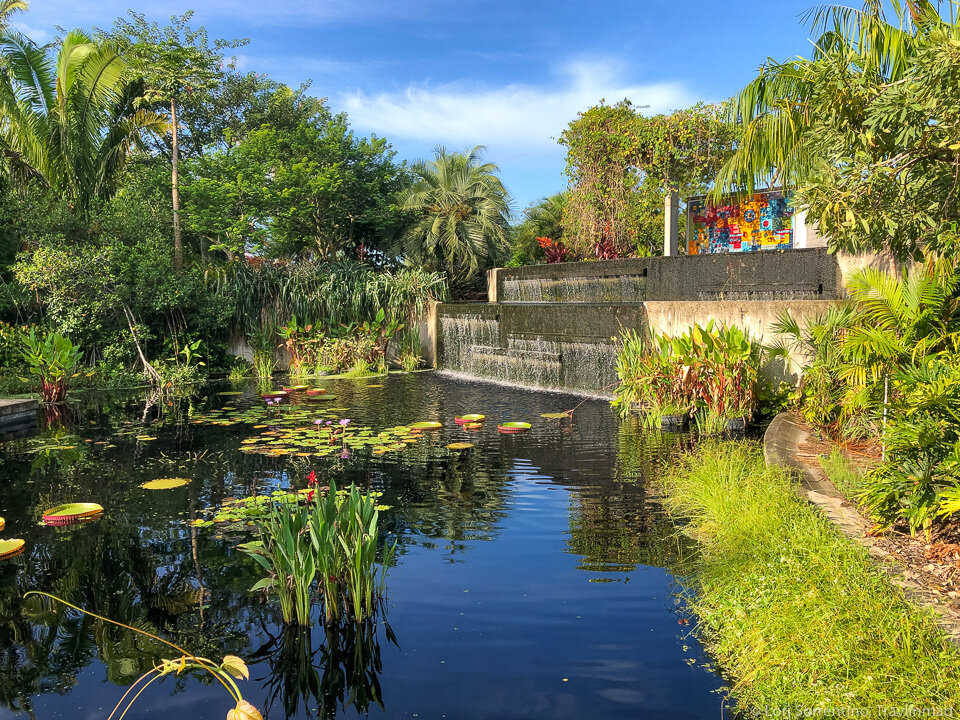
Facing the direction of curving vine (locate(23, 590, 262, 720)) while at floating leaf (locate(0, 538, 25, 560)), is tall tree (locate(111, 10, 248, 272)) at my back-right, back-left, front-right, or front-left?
back-left

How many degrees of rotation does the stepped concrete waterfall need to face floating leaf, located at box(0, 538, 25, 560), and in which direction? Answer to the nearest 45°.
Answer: approximately 45° to its left

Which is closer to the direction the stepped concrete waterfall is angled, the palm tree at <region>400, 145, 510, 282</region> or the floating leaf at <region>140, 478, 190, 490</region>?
the floating leaf

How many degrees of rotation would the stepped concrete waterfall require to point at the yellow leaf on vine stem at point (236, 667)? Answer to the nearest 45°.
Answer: approximately 45° to its left

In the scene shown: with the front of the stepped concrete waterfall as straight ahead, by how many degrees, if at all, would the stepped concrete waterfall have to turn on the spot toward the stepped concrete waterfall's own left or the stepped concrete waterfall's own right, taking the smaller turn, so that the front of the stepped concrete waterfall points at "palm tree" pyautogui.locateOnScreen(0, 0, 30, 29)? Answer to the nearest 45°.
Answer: approximately 45° to the stepped concrete waterfall's own right

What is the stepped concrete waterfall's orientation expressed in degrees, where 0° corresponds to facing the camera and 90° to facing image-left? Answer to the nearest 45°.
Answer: approximately 45°

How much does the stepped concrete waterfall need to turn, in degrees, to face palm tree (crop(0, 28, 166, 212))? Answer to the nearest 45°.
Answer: approximately 45° to its right
